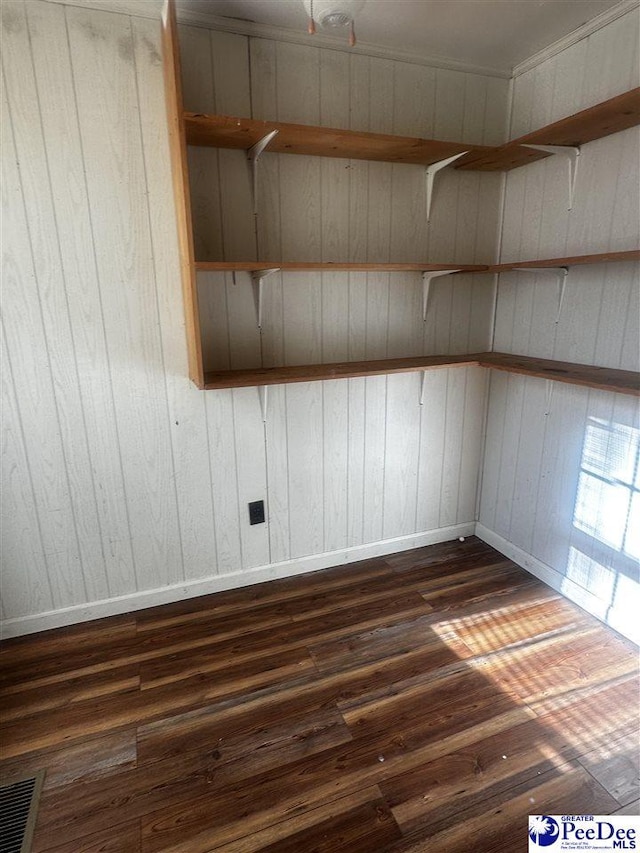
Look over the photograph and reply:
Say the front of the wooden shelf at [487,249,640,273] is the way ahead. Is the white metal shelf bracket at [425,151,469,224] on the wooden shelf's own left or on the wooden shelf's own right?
on the wooden shelf's own right

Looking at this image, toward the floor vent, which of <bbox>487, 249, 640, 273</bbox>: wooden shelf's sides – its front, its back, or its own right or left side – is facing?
front

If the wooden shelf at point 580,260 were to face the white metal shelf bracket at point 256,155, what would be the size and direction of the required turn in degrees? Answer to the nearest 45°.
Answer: approximately 45° to its right

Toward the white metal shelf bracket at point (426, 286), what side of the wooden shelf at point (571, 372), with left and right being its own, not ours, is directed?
right

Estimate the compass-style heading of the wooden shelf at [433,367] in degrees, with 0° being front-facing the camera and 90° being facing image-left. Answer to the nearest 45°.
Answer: approximately 0°

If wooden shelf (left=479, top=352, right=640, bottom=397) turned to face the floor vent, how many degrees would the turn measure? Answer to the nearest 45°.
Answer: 0° — it already faces it

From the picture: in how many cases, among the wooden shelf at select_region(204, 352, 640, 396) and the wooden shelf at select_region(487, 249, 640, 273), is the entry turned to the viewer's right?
0

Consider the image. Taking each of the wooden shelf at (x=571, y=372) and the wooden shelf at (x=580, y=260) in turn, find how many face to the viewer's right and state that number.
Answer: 0

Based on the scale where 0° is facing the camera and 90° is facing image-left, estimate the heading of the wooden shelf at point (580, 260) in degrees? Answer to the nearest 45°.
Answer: approximately 45°

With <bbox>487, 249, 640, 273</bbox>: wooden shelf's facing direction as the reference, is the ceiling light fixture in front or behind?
in front
